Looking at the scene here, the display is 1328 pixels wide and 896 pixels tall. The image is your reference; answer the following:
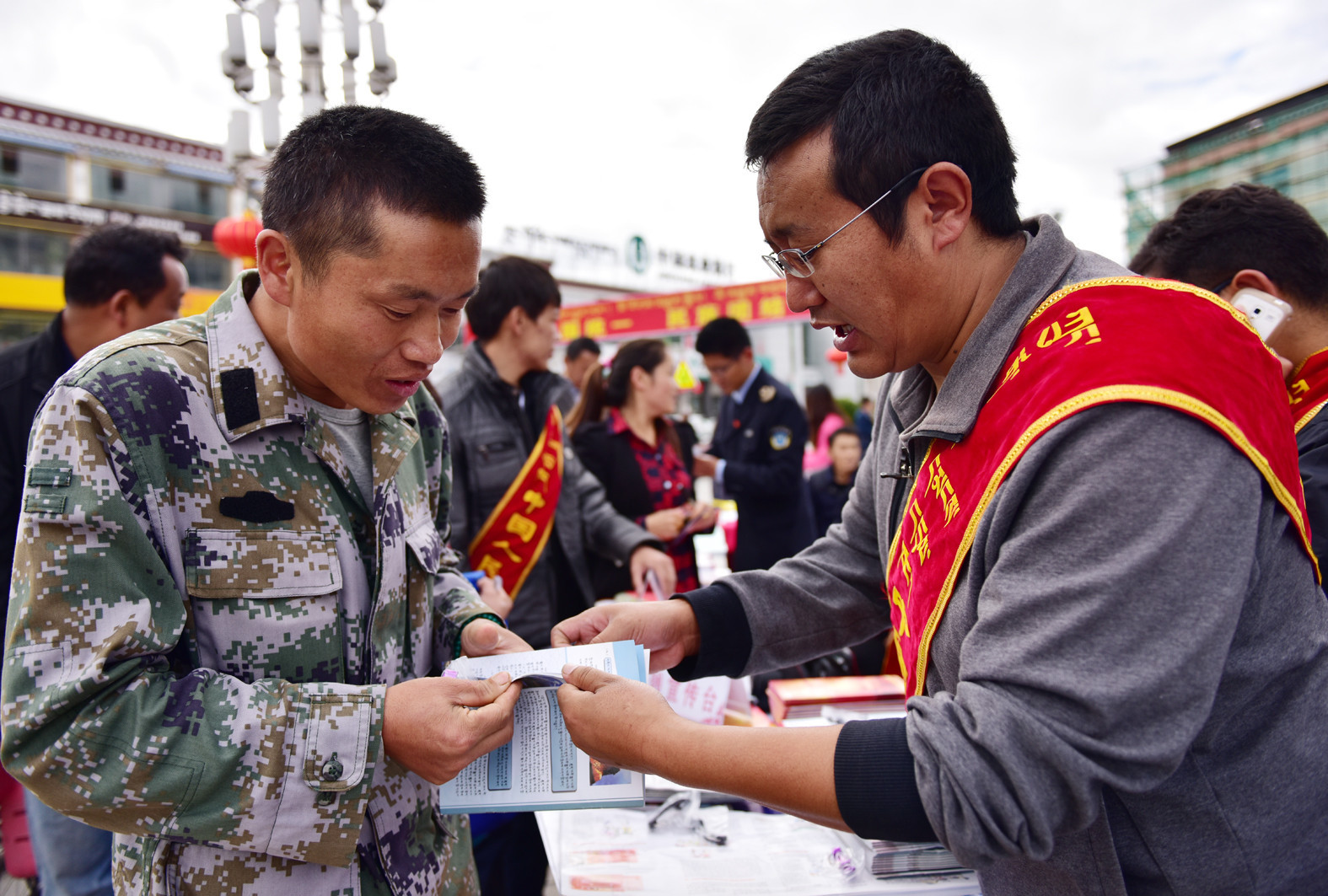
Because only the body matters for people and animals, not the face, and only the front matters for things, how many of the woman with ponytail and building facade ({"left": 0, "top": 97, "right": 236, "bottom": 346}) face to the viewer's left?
0

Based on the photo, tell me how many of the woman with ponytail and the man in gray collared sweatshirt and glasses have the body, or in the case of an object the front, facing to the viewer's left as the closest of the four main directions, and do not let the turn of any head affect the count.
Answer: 1

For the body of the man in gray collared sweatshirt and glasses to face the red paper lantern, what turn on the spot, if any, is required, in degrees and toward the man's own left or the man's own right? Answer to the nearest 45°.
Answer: approximately 45° to the man's own right

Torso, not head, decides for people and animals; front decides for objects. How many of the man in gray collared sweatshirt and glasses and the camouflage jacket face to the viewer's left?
1

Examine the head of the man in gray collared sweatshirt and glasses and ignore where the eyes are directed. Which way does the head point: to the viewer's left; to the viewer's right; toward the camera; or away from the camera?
to the viewer's left

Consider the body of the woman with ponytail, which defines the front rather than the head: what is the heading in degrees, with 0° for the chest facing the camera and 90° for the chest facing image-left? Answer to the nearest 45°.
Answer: approximately 315°

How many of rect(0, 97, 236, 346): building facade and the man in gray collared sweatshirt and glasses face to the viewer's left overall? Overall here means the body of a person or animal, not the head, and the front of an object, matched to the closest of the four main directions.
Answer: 1

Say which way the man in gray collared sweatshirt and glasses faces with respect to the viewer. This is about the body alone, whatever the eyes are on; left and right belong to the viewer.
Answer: facing to the left of the viewer

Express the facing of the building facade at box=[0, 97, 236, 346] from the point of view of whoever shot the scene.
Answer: facing the viewer and to the right of the viewer

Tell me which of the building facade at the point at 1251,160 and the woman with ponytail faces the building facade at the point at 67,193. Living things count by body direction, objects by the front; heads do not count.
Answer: the building facade at the point at 1251,160
